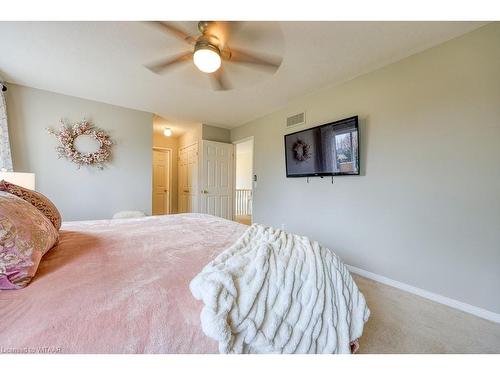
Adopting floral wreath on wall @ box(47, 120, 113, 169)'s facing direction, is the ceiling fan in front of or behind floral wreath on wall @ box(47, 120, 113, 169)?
in front

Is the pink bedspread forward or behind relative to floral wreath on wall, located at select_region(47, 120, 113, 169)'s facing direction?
forward

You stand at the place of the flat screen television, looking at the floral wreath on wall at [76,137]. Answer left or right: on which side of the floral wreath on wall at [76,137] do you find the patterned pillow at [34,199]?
left

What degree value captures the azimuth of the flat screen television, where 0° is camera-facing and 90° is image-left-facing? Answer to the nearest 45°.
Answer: approximately 45°

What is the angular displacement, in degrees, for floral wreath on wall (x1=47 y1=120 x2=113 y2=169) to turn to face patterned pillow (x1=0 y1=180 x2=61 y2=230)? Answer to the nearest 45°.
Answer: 0° — it already faces it

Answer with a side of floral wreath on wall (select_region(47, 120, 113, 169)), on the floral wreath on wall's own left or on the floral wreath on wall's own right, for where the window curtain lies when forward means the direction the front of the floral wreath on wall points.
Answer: on the floral wreath on wall's own right

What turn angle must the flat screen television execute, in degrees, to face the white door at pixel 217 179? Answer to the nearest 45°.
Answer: approximately 90° to its right

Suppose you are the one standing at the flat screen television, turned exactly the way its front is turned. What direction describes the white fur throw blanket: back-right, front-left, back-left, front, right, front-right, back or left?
front-left

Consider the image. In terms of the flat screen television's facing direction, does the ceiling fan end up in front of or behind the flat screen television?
in front

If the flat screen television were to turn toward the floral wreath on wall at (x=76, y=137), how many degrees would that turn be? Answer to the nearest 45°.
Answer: approximately 45° to its right
